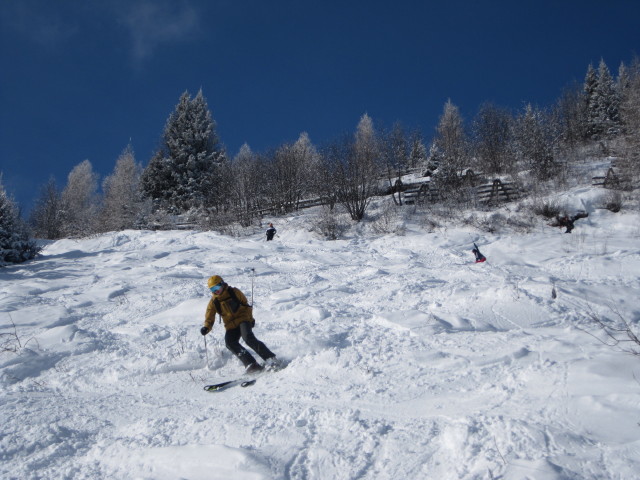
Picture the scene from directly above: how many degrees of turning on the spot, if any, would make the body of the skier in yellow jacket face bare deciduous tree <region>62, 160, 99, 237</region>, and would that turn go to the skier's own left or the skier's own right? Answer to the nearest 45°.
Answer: approximately 135° to the skier's own right

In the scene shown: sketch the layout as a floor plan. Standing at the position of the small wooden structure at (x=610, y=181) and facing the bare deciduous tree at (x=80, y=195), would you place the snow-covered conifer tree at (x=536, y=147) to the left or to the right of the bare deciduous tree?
right

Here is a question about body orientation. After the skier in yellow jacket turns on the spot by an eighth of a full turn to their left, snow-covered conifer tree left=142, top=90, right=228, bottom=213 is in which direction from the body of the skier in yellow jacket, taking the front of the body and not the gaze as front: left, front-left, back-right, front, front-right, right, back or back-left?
back

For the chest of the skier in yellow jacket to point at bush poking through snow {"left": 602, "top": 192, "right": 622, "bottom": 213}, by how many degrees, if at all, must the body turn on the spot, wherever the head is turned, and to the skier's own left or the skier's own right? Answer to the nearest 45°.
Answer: approximately 180°

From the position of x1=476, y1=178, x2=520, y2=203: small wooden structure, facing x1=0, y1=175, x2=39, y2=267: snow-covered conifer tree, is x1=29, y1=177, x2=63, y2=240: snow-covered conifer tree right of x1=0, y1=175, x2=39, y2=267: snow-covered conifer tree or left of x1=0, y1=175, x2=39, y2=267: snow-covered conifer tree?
right

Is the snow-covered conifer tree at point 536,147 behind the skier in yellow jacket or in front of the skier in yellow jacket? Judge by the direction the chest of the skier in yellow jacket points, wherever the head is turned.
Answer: behind

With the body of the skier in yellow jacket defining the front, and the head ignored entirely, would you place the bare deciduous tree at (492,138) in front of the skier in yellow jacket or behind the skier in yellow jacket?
behind

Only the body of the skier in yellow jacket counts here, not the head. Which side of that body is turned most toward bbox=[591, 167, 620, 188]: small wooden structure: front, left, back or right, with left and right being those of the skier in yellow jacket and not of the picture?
back

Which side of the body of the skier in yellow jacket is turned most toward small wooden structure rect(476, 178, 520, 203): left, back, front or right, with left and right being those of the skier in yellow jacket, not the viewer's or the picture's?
back

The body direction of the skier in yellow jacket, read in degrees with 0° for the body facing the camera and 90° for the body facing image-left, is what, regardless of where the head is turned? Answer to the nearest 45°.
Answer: approximately 45°

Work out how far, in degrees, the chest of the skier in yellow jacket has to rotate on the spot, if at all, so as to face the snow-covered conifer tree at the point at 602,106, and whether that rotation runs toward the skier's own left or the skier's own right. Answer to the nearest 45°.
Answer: approximately 180°
